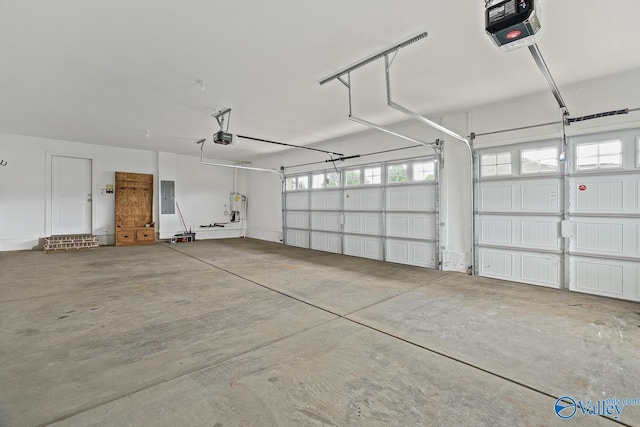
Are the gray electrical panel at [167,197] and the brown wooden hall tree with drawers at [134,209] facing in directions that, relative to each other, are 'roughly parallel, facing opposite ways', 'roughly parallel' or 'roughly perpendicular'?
roughly parallel

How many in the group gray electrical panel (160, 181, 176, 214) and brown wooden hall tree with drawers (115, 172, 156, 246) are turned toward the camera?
2

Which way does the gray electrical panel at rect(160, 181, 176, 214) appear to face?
toward the camera

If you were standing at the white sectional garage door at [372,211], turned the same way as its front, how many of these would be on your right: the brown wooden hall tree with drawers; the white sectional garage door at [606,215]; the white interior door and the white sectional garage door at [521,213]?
2

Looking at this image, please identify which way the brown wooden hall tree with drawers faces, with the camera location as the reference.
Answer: facing the viewer

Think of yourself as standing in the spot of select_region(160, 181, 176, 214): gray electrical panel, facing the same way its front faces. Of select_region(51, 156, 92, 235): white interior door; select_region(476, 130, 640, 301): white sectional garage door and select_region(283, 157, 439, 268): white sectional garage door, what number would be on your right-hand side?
1

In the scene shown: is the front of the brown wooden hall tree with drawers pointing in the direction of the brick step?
no

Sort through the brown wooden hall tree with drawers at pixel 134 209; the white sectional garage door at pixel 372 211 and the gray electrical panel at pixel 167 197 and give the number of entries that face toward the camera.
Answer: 2

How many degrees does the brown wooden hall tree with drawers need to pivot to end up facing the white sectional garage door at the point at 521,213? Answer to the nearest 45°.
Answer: approximately 45° to its left

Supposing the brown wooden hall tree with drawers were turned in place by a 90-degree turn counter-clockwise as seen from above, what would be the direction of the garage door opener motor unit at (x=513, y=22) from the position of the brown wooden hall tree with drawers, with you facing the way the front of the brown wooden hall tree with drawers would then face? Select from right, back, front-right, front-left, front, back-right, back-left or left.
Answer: right

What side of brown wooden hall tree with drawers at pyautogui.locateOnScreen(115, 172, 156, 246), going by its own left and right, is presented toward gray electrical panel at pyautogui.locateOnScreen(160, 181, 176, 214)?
left

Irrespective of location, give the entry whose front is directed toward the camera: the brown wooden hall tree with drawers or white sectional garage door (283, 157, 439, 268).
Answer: the brown wooden hall tree with drawers

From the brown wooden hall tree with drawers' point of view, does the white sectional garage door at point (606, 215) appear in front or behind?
in front

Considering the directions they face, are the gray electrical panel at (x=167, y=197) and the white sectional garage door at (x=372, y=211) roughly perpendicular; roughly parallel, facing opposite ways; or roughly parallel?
roughly perpendicular

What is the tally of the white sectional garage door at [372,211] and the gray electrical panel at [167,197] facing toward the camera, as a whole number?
1

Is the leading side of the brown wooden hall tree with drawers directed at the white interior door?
no

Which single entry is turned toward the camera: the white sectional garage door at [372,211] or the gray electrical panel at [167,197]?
the gray electrical panel
